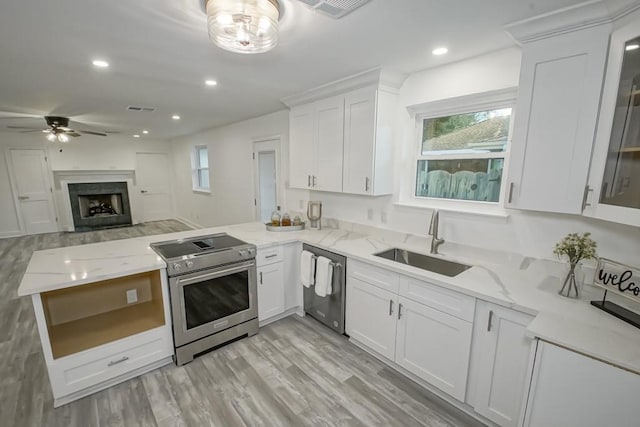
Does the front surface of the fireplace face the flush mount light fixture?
yes

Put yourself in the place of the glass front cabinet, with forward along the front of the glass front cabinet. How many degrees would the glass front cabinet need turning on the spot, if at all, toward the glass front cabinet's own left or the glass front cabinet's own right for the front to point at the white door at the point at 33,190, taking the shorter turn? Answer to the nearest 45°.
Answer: approximately 45° to the glass front cabinet's own right

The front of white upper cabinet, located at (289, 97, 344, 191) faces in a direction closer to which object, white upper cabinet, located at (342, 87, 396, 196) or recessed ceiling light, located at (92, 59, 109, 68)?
the recessed ceiling light

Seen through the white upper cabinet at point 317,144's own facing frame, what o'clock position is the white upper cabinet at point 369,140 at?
the white upper cabinet at point 369,140 is roughly at 9 o'clock from the white upper cabinet at point 317,144.

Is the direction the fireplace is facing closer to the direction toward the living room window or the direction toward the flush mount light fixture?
the flush mount light fixture
